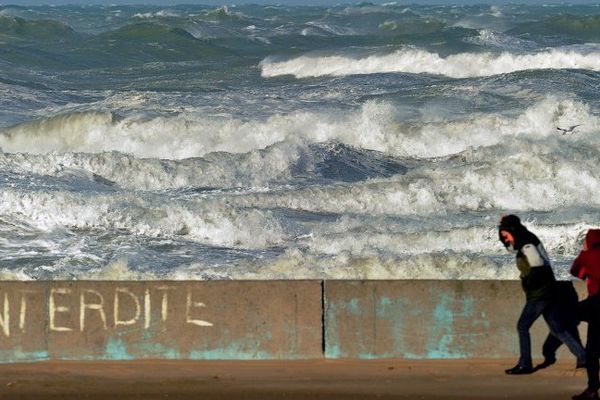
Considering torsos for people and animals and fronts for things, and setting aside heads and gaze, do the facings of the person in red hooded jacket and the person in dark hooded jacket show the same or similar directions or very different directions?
same or similar directions

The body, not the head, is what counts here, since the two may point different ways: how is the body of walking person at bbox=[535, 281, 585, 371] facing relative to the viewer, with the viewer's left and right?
facing to the left of the viewer

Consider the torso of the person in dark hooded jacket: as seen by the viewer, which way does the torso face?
to the viewer's left

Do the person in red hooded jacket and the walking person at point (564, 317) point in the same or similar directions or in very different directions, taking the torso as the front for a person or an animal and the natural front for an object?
same or similar directions

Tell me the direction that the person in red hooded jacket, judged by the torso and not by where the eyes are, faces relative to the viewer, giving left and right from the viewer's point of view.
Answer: facing to the left of the viewer

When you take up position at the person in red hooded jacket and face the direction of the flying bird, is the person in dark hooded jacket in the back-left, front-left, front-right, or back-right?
front-left

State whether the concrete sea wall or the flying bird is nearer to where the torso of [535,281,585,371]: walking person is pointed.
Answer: the concrete sea wall
